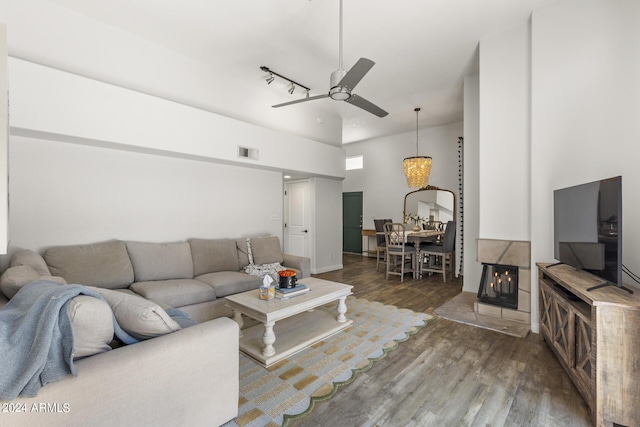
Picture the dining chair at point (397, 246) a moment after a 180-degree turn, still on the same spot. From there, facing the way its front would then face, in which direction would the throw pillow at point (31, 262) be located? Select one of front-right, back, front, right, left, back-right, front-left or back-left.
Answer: front

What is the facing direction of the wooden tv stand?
to the viewer's left

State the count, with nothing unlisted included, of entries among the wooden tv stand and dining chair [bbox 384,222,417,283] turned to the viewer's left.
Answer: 1

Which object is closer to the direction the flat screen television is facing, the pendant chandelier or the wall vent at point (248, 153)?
the wall vent

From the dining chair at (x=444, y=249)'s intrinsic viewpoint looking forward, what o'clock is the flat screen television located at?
The flat screen television is roughly at 7 o'clock from the dining chair.

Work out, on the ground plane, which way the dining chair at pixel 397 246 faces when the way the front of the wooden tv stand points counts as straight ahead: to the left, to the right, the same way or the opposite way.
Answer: to the right

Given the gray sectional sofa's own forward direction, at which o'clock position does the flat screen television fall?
The flat screen television is roughly at 11 o'clock from the gray sectional sofa.

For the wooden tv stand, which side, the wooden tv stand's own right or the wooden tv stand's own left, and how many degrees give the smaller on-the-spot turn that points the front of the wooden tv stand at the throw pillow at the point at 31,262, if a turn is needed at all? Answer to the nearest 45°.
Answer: approximately 45° to the wooden tv stand's own left

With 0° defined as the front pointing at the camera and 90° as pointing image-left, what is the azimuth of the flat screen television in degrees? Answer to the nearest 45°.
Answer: approximately 45°

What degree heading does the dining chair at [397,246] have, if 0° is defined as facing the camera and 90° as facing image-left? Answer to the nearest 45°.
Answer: approximately 225°
